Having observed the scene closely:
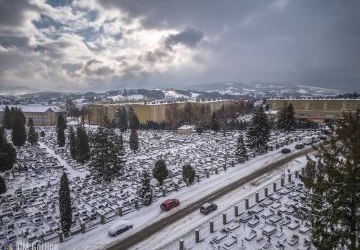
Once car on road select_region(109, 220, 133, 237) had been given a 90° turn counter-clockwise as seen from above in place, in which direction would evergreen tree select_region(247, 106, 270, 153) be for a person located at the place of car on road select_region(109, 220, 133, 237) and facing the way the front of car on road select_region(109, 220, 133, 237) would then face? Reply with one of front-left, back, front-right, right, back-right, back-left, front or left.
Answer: left

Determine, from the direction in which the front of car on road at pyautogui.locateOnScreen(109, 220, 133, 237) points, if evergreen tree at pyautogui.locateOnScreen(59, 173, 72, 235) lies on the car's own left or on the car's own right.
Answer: on the car's own right

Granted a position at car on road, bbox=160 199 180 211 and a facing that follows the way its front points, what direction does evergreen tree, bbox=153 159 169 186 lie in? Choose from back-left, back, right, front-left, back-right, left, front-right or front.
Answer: back-right

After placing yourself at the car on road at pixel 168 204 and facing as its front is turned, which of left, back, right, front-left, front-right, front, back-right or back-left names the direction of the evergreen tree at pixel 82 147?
right

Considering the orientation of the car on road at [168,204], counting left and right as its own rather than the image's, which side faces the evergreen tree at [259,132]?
back

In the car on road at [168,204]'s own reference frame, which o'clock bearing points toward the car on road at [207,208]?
the car on road at [207,208] is roughly at 8 o'clock from the car on road at [168,204].

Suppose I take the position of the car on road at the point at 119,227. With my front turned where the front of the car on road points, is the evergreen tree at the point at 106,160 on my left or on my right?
on my right

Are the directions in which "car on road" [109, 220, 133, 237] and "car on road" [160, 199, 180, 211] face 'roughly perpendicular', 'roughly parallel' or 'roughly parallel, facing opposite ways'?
roughly parallel

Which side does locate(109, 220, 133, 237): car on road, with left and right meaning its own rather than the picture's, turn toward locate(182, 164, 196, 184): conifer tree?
back

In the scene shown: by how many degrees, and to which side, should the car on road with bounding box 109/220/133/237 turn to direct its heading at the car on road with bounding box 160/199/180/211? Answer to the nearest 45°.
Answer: approximately 180°

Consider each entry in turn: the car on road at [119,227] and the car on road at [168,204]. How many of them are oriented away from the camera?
0

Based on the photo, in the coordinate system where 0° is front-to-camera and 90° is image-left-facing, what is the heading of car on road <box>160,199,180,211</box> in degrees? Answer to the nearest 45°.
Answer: approximately 45°

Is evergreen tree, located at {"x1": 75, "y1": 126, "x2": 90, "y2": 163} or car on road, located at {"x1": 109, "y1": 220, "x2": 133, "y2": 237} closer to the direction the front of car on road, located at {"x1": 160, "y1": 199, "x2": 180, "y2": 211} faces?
the car on road

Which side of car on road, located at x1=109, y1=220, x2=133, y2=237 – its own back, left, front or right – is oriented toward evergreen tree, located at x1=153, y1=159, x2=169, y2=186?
back

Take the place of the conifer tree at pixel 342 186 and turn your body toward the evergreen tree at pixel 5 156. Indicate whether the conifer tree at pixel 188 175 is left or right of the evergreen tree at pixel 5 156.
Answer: right

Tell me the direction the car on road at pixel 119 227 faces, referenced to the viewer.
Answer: facing the viewer and to the left of the viewer
